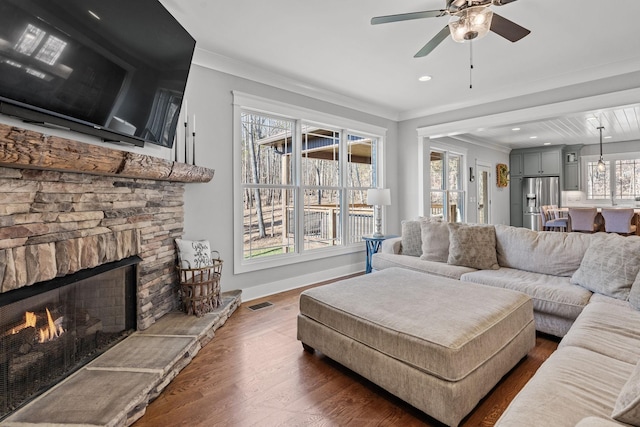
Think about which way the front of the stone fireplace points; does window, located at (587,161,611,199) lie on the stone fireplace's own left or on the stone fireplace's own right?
on the stone fireplace's own left

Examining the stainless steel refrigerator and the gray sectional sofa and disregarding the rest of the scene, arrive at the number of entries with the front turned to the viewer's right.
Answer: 0

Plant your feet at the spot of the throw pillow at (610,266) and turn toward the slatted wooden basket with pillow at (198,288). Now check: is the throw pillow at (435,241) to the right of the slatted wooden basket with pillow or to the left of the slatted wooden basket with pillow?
right

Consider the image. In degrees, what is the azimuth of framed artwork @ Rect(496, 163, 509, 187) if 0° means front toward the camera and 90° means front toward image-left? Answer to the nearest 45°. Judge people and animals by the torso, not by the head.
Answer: approximately 315°

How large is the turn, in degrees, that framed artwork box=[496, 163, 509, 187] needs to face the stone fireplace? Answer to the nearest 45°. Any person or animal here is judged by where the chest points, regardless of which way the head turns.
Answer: approximately 45° to its right

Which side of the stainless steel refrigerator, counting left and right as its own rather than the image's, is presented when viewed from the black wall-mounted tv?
front

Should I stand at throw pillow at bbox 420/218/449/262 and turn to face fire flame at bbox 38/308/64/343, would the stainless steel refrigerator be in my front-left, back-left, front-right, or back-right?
back-right

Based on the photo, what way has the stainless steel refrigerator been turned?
toward the camera

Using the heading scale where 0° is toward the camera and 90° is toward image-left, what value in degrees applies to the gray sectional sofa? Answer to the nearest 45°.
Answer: approximately 45°

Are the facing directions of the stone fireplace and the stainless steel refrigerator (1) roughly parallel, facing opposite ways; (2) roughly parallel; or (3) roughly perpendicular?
roughly perpendicular

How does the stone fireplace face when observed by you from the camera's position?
facing the viewer and to the right of the viewer

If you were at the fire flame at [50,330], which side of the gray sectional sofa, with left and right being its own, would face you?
front

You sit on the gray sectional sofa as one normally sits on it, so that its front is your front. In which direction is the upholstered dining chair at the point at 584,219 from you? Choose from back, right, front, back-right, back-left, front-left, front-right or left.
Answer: back-right

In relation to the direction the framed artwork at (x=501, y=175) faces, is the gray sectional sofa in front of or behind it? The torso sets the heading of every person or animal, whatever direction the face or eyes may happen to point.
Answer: in front

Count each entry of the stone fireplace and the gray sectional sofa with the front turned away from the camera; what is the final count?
0
